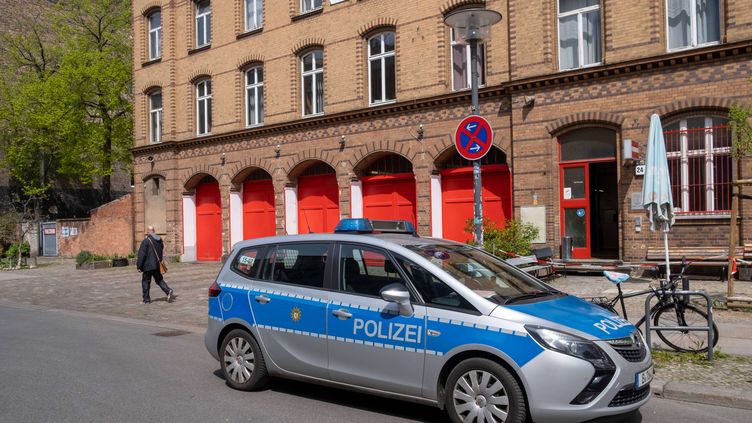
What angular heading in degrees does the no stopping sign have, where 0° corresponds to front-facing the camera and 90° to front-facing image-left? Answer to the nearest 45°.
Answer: approximately 0°

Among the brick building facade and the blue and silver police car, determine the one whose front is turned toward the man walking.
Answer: the brick building facade

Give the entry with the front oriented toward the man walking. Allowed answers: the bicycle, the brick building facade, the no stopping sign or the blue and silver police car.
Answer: the brick building facade

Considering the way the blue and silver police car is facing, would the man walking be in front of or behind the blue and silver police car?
behind

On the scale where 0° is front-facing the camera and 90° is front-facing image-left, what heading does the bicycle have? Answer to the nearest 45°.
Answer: approximately 315°

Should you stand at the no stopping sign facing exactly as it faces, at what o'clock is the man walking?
The man walking is roughly at 4 o'clock from the no stopping sign.

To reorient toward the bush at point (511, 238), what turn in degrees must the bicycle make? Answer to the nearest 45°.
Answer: approximately 180°

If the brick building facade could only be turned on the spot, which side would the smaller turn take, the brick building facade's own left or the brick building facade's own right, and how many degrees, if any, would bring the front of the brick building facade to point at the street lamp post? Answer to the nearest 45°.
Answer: approximately 45° to the brick building facade's own left

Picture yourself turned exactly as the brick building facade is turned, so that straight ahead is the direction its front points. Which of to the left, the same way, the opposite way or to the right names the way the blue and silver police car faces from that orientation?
to the left

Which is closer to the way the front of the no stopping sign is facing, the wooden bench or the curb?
the curb

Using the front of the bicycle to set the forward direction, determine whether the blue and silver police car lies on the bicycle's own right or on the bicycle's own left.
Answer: on the bicycle's own right

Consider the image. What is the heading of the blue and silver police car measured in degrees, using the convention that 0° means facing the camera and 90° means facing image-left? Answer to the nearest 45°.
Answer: approximately 315°

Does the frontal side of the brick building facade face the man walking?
yes

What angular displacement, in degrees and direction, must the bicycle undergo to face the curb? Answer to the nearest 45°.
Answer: approximately 45° to its right
